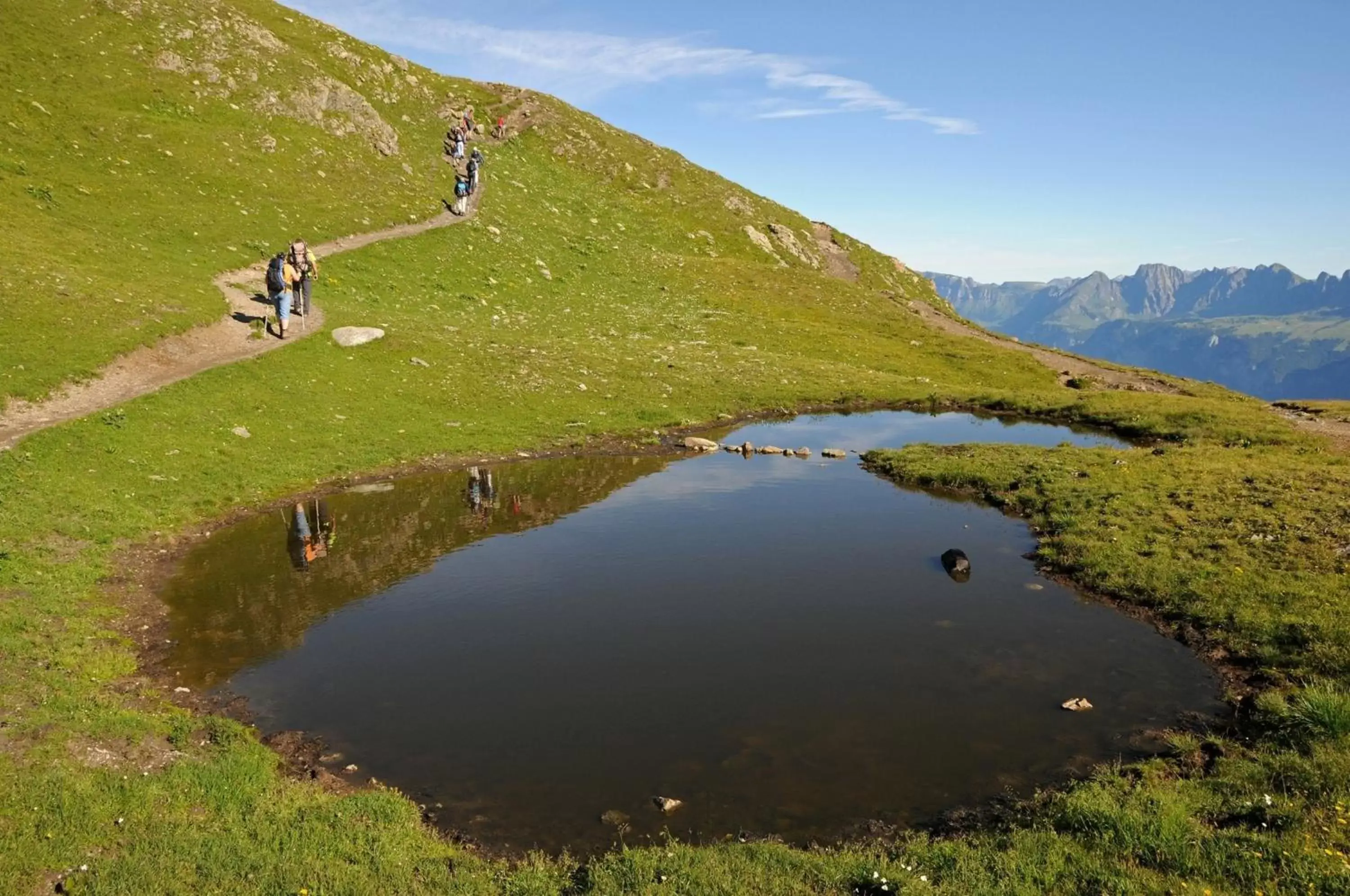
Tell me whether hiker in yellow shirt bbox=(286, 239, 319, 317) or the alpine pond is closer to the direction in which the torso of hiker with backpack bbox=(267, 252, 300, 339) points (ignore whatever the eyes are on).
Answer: the hiker in yellow shirt

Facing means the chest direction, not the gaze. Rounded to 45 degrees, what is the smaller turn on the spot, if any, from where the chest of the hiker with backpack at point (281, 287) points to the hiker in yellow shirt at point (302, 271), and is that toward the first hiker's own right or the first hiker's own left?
0° — they already face them

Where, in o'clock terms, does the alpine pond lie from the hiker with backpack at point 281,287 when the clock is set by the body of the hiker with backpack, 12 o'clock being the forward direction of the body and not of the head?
The alpine pond is roughly at 4 o'clock from the hiker with backpack.

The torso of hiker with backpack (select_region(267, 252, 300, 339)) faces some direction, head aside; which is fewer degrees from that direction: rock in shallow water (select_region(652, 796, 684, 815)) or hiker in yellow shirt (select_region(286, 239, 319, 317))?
the hiker in yellow shirt

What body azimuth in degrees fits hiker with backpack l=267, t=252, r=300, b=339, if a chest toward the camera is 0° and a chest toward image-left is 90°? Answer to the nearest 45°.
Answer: approximately 225°

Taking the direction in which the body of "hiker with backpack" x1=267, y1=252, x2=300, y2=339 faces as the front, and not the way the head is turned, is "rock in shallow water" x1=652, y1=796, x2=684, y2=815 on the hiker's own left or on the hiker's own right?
on the hiker's own right

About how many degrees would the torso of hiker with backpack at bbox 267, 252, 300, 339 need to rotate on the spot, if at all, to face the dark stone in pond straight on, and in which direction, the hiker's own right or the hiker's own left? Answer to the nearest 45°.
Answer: approximately 90° to the hiker's own right
